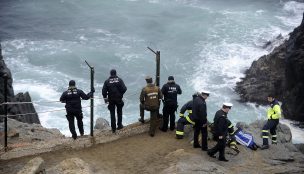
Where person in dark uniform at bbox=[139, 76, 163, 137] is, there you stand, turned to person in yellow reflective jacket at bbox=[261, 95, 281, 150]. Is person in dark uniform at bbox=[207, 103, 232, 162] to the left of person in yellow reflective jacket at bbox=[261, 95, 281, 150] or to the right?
right

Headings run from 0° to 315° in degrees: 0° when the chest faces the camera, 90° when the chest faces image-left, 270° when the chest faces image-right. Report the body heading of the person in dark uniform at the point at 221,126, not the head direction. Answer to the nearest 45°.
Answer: approximately 270°

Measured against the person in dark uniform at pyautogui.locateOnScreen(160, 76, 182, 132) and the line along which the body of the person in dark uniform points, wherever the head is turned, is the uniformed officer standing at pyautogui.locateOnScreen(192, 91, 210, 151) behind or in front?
behind

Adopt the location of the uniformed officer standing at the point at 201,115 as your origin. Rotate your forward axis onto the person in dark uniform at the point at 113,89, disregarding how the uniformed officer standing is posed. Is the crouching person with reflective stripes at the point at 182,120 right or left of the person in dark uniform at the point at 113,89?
right

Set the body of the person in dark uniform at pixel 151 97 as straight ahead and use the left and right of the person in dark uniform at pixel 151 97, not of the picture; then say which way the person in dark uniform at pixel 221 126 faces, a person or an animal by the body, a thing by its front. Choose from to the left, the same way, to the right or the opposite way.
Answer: to the right

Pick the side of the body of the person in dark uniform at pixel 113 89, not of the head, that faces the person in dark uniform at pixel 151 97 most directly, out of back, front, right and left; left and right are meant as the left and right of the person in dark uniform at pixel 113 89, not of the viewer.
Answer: right

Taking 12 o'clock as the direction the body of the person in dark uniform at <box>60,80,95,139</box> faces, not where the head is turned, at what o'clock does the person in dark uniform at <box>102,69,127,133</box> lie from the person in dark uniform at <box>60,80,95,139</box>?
the person in dark uniform at <box>102,69,127,133</box> is roughly at 3 o'clock from the person in dark uniform at <box>60,80,95,139</box>.

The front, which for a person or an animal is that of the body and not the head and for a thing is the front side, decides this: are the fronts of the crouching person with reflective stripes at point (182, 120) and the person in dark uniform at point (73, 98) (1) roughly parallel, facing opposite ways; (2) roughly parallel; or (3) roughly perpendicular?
roughly perpendicular

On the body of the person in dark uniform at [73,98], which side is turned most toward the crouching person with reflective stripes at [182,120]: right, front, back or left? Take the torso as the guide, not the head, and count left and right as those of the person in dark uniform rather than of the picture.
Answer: right

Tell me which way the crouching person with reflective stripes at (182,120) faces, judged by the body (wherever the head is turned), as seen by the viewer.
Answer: to the viewer's right

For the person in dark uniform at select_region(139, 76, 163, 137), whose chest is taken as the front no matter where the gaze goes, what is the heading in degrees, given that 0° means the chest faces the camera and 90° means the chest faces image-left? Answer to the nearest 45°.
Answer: approximately 180°

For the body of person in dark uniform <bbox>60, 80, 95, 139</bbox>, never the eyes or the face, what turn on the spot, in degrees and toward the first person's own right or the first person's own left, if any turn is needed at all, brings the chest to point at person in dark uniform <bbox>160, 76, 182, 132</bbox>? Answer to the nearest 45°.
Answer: approximately 90° to the first person's own right
